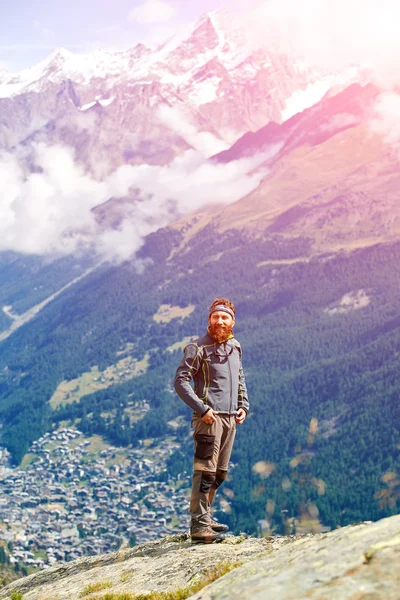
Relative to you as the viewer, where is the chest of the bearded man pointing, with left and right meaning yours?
facing the viewer and to the right of the viewer
